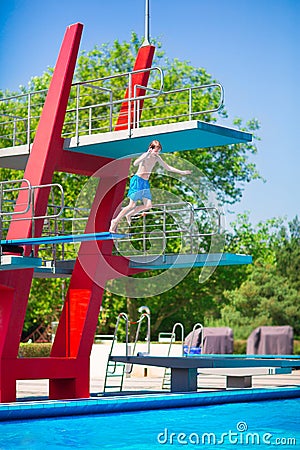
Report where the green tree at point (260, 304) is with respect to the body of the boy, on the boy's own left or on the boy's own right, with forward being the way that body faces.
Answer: on the boy's own left

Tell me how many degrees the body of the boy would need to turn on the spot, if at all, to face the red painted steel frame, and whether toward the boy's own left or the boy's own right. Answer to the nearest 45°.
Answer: approximately 180°

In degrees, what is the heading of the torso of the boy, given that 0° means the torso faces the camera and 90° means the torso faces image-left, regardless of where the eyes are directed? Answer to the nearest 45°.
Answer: approximately 315°
